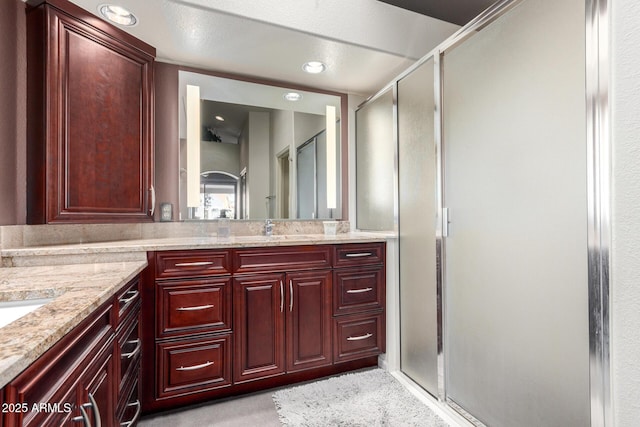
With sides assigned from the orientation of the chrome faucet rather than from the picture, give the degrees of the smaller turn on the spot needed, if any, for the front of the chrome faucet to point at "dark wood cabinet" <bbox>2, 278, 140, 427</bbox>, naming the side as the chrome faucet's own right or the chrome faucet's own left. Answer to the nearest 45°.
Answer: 0° — it already faces it

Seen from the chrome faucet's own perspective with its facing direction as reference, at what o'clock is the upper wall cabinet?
The upper wall cabinet is roughly at 2 o'clock from the chrome faucet.

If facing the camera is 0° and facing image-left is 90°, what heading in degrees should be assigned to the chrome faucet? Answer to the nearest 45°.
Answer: approximately 0°

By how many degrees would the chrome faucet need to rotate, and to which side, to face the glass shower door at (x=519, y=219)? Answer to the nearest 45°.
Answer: approximately 45° to its left
